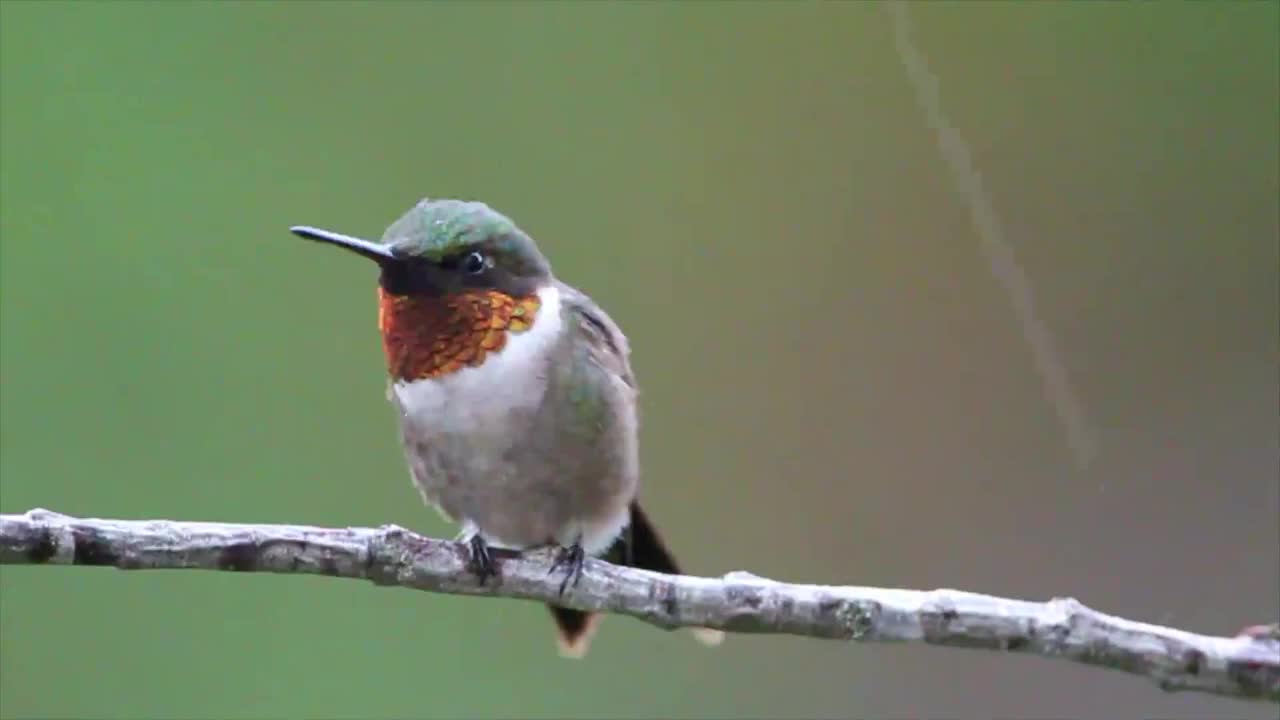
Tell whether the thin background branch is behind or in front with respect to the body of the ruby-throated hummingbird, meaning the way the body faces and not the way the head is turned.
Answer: behind
